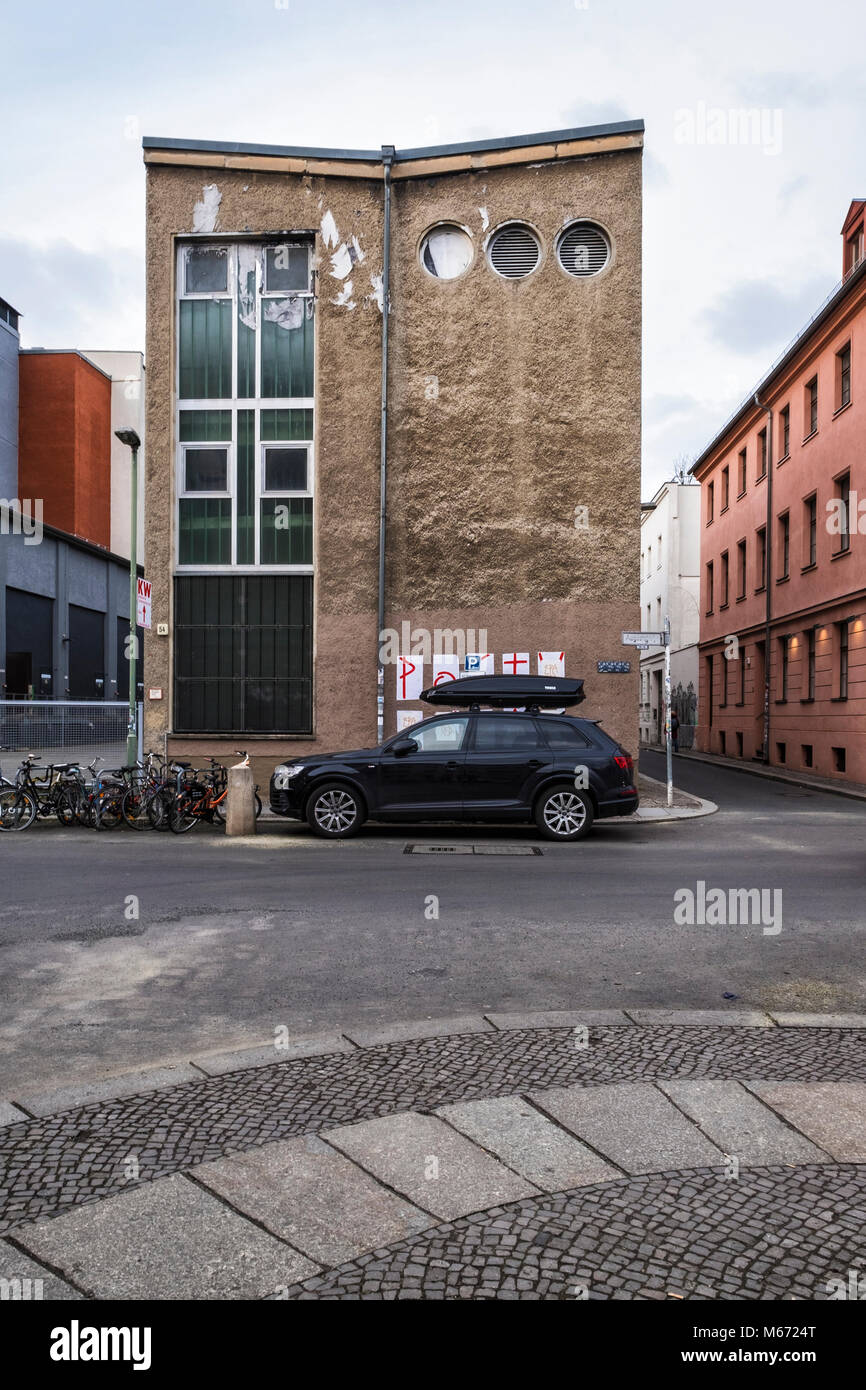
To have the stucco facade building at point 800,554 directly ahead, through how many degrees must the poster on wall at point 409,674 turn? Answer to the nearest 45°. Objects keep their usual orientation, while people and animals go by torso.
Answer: approximately 135° to its left

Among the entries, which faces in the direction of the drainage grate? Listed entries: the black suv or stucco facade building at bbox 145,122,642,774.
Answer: the stucco facade building

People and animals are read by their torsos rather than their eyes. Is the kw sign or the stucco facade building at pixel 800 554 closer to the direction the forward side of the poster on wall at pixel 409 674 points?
the kw sign

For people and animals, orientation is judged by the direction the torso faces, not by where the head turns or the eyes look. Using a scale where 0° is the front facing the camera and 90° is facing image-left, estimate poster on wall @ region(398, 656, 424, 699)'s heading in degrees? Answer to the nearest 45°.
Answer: approximately 0°

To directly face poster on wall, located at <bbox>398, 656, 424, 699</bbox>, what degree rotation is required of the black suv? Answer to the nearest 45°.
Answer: approximately 90° to its right

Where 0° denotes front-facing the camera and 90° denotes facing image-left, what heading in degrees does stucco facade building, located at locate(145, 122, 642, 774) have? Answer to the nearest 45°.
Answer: approximately 0°

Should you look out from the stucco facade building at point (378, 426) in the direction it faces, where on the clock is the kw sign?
The kw sign is roughly at 2 o'clock from the stucco facade building.

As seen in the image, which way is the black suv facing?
to the viewer's left

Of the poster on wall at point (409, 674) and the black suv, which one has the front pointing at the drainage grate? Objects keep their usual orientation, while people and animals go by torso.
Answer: the poster on wall

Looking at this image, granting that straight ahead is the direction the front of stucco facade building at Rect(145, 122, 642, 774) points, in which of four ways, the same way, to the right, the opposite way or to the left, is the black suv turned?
to the right

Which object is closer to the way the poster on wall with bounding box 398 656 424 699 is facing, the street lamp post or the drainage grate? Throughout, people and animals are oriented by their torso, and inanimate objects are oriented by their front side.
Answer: the drainage grate
